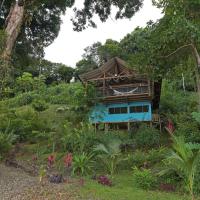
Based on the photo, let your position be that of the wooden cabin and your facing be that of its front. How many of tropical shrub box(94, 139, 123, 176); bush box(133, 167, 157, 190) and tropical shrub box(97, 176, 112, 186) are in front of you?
3

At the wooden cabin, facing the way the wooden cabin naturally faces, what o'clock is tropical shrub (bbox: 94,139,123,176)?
The tropical shrub is roughly at 12 o'clock from the wooden cabin.

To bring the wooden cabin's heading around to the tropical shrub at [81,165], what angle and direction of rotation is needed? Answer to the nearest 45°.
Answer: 0° — it already faces it

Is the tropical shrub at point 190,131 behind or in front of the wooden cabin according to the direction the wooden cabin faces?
in front

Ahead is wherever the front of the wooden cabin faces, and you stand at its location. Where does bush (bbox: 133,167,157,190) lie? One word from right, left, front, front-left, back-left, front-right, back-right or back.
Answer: front

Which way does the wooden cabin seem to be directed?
toward the camera

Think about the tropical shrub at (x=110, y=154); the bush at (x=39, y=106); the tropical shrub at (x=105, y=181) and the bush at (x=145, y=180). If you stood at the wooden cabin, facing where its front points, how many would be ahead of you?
3

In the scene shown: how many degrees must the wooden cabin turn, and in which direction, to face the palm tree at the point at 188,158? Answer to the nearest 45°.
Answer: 0° — it already faces it
